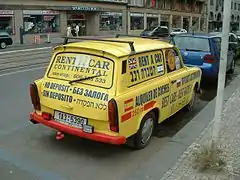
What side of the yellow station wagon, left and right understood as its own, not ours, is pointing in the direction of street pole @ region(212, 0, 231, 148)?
right

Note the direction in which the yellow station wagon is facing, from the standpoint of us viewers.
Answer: facing away from the viewer and to the right of the viewer

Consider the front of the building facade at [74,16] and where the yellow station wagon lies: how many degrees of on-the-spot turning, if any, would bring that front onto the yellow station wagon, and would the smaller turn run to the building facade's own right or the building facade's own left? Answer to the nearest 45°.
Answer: approximately 45° to the building facade's own right

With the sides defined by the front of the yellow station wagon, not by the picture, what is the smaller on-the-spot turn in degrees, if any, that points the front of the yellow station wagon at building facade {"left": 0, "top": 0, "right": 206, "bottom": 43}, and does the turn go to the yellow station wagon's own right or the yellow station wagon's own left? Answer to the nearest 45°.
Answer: approximately 45° to the yellow station wagon's own left

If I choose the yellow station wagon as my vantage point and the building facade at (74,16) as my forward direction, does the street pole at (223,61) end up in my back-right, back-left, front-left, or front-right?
back-right

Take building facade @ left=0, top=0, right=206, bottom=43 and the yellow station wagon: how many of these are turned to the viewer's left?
0

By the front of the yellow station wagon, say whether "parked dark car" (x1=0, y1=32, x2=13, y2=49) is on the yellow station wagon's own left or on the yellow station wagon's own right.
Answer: on the yellow station wagon's own left

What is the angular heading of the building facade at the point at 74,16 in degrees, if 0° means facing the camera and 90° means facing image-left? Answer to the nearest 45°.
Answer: approximately 315°
